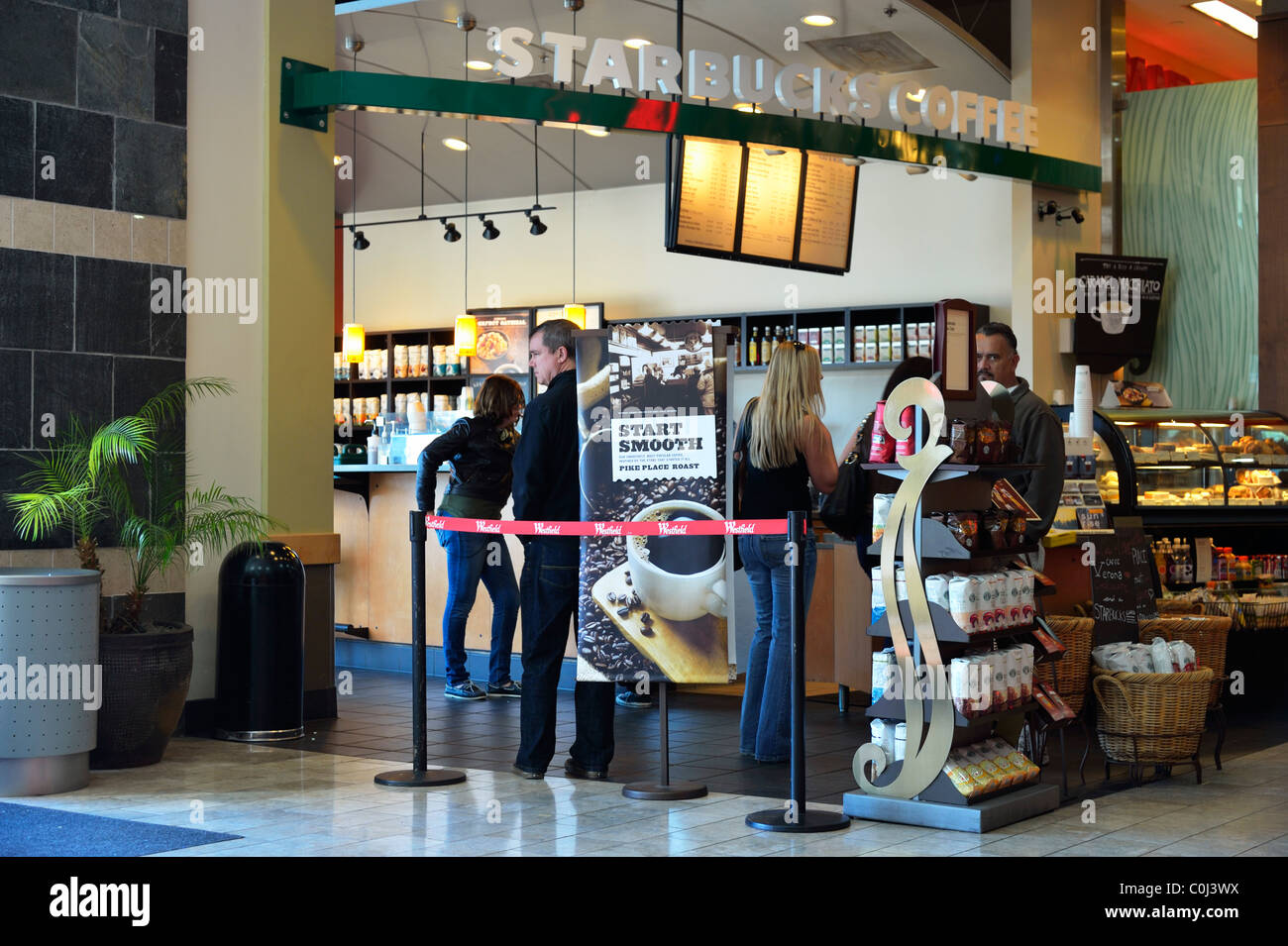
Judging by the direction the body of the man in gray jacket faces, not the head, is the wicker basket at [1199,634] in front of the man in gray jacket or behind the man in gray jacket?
behind

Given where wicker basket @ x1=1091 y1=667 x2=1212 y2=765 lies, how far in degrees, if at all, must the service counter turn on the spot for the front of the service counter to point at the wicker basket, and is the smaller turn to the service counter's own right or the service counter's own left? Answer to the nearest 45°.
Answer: approximately 45° to the service counter's own left

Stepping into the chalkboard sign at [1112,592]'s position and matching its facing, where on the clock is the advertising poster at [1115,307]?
The advertising poster is roughly at 6 o'clock from the chalkboard sign.

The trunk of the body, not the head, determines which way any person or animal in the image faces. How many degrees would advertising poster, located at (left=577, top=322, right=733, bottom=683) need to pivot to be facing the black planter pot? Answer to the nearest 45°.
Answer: approximately 90° to its right

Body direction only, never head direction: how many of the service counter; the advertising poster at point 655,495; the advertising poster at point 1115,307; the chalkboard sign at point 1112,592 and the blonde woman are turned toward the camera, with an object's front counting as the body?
4

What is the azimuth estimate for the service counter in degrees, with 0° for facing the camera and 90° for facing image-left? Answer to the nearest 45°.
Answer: approximately 0°
